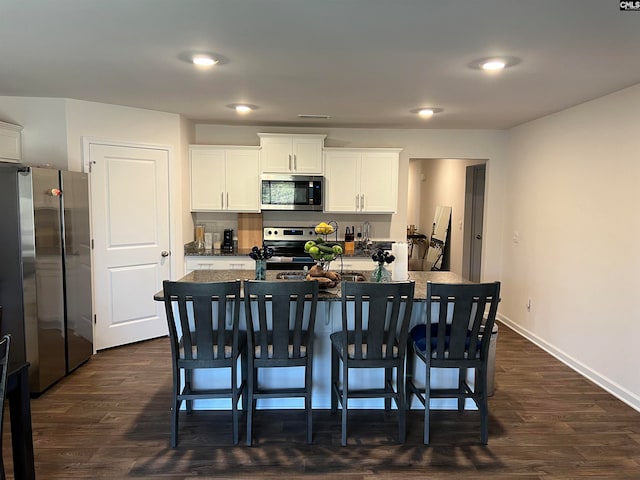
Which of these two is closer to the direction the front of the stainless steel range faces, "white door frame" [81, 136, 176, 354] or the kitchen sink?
the kitchen sink

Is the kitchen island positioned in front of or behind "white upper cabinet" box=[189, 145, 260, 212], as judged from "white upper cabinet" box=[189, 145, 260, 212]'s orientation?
in front

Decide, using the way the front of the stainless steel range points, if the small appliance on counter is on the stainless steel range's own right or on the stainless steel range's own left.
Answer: on the stainless steel range's own right

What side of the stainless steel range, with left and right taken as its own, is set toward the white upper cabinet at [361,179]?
left

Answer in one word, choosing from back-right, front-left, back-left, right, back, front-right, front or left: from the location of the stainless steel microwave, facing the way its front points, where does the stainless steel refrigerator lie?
front-right

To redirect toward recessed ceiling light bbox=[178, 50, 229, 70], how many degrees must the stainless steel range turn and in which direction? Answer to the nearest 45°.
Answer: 0° — it already faces it

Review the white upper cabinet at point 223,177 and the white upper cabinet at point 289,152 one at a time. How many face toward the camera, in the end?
2

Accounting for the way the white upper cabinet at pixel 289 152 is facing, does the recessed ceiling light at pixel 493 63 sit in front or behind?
in front
